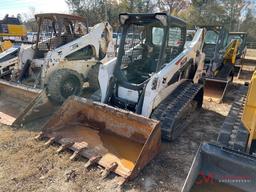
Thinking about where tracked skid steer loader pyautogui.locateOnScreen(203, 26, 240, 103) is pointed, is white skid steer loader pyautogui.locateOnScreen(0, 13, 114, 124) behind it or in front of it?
in front

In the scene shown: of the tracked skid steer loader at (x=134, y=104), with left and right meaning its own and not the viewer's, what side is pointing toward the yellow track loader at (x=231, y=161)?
left

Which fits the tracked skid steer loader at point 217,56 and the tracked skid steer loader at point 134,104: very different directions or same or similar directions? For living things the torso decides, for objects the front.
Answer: same or similar directions

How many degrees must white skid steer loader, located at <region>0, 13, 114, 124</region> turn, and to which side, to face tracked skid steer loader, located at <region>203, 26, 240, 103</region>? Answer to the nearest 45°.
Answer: approximately 135° to its left

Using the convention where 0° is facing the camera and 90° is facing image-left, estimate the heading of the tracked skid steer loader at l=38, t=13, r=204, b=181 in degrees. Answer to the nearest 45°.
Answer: approximately 45°

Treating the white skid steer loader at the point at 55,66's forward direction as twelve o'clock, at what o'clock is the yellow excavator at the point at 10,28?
The yellow excavator is roughly at 4 o'clock from the white skid steer loader.

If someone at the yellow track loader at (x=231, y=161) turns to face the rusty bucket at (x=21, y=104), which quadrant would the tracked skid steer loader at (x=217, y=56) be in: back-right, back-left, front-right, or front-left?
front-right

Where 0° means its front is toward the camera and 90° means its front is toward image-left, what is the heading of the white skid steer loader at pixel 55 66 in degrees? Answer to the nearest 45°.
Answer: approximately 45°

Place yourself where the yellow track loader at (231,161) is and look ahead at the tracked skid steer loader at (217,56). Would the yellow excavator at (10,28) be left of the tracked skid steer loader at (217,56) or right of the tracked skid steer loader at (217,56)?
left

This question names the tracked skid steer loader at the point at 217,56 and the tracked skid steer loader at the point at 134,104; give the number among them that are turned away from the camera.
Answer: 0

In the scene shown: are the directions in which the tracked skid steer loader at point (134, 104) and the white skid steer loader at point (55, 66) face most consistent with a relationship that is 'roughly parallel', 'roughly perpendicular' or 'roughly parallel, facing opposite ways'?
roughly parallel

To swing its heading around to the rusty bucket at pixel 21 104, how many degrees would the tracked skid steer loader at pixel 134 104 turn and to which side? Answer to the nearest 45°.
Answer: approximately 90° to its right

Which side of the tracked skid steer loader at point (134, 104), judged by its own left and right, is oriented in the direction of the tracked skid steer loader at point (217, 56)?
back

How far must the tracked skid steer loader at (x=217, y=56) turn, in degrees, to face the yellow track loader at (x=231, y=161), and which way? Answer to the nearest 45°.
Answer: approximately 45° to its left

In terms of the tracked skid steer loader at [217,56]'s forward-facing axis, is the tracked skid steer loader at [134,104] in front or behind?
in front
